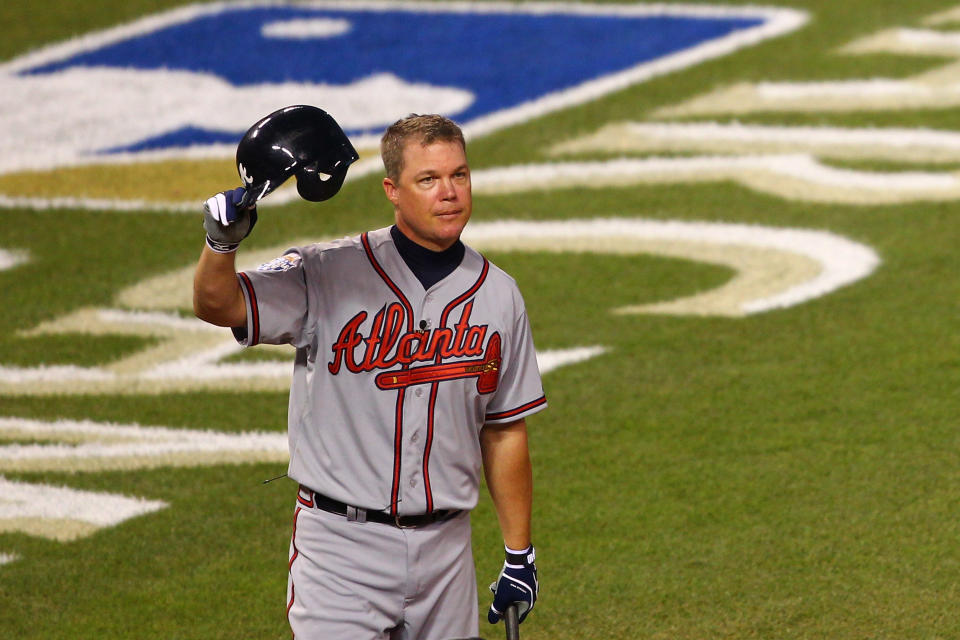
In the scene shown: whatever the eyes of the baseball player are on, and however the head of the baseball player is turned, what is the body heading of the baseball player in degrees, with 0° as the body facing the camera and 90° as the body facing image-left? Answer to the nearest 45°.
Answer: approximately 0°
